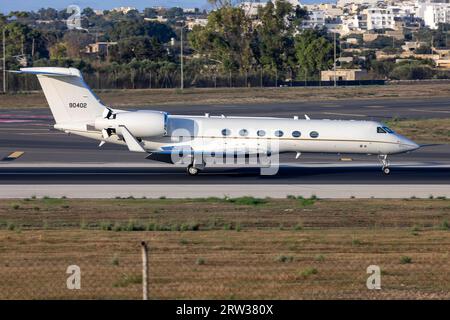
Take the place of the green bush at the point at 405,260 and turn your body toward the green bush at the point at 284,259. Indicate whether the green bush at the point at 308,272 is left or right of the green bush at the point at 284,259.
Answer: left

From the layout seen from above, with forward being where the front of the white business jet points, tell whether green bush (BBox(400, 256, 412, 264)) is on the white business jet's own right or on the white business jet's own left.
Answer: on the white business jet's own right

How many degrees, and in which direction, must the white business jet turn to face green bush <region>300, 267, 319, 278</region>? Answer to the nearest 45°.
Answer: approximately 90° to its right

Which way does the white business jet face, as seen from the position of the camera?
facing to the right of the viewer

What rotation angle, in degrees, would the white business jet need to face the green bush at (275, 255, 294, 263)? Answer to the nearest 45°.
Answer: approximately 90° to its right
